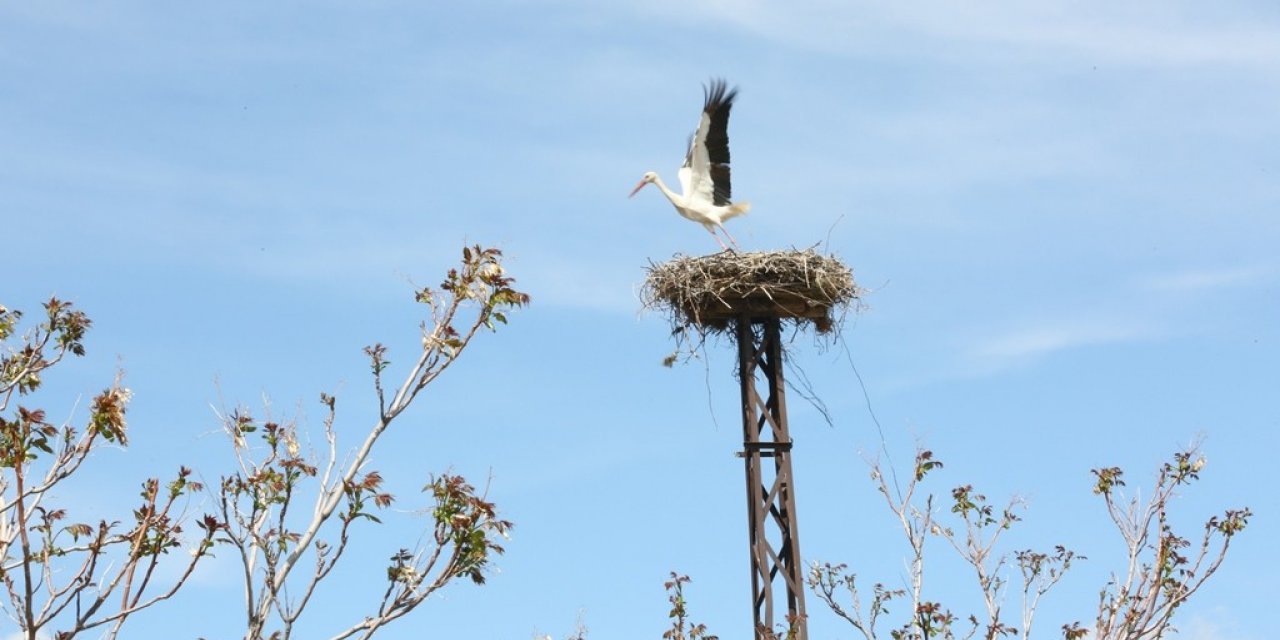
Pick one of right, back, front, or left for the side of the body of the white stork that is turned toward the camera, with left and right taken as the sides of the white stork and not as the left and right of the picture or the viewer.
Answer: left
